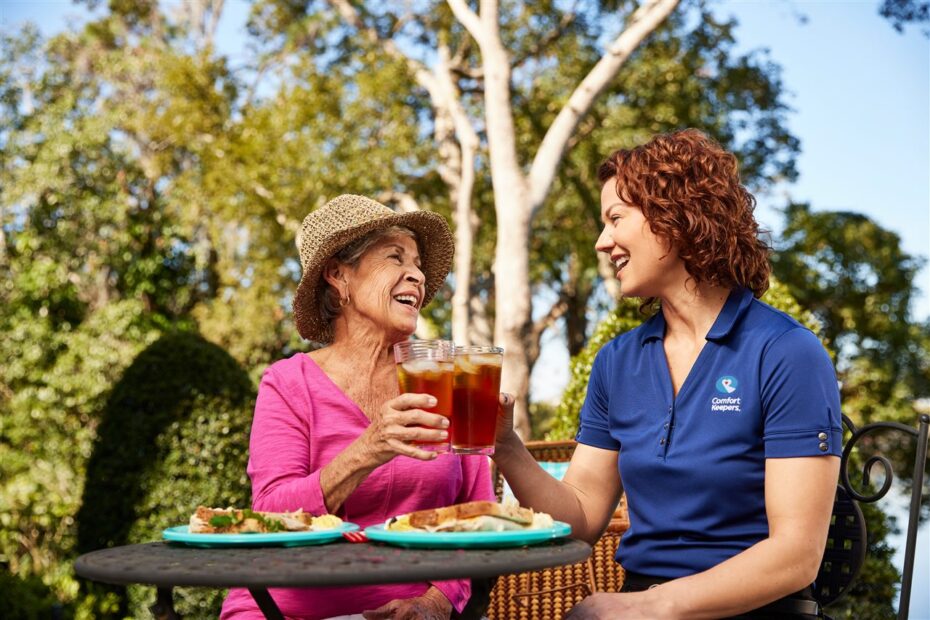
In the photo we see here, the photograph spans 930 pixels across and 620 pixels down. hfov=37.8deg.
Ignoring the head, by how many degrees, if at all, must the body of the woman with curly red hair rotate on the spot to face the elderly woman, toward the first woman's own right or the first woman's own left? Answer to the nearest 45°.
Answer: approximately 45° to the first woman's own right

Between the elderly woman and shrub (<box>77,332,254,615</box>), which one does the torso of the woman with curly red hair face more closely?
the elderly woman

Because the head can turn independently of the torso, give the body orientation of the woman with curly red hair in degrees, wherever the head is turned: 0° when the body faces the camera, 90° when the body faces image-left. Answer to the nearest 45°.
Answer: approximately 45°

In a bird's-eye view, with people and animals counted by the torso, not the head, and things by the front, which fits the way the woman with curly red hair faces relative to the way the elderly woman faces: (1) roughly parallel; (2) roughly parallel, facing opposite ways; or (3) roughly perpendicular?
roughly perpendicular

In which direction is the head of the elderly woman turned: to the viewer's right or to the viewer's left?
to the viewer's right

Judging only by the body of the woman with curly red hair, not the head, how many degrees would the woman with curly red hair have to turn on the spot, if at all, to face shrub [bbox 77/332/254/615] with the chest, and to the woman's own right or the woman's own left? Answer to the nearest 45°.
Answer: approximately 90° to the woman's own right

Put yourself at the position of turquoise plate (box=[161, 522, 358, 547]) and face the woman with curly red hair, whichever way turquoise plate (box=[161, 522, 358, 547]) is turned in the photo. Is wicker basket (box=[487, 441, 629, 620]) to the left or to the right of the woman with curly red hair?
left

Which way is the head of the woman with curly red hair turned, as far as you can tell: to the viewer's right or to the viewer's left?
to the viewer's left

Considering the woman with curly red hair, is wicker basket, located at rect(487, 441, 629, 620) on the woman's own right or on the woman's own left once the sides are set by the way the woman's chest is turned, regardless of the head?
on the woman's own right

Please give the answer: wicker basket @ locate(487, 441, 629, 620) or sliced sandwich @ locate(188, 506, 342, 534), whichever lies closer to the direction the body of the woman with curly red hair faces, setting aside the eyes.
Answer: the sliced sandwich

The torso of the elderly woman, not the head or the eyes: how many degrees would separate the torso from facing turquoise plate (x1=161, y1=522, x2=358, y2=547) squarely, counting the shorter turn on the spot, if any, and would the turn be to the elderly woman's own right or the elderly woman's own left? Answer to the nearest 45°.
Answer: approximately 45° to the elderly woman's own right

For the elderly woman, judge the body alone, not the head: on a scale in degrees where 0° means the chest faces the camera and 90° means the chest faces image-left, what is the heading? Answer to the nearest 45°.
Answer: approximately 315°
